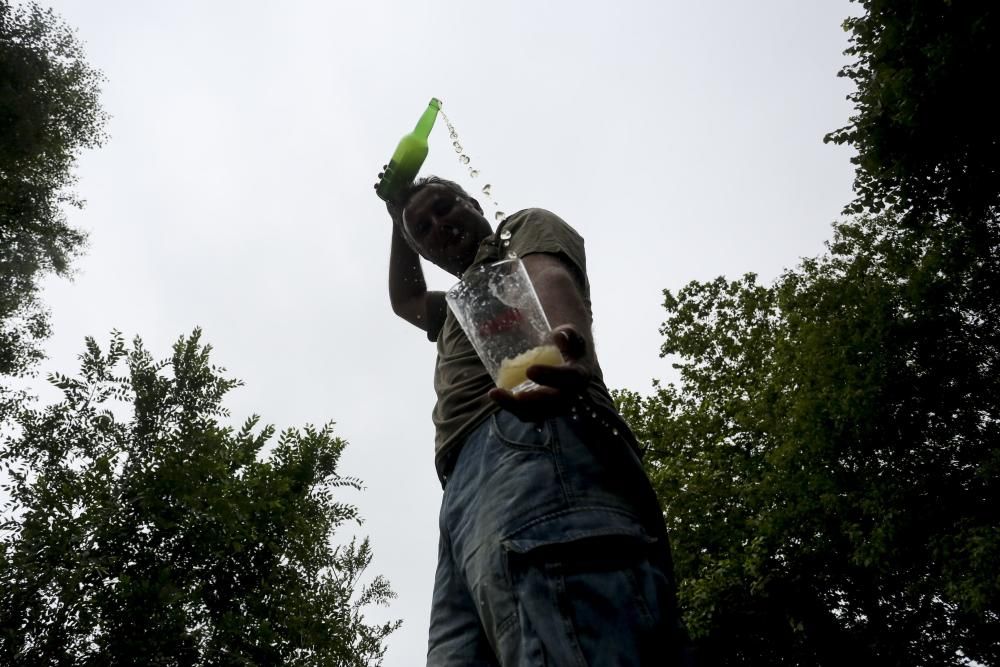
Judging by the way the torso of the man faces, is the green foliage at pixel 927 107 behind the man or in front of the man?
behind

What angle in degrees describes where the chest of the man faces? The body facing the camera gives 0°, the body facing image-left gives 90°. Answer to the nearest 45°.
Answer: approximately 45°
